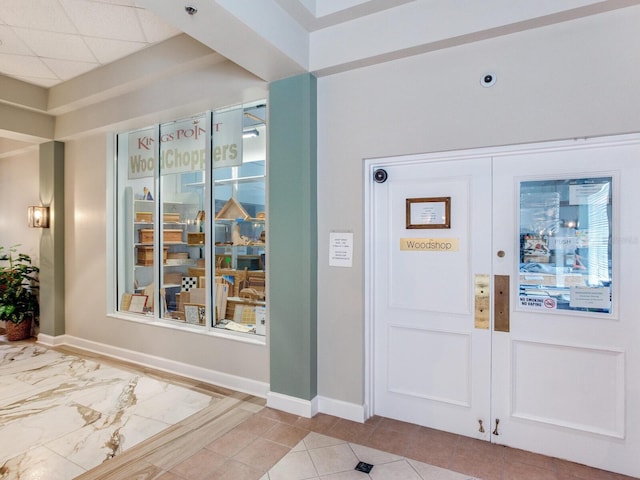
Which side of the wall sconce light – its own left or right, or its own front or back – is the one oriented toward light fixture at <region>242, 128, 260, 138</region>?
left

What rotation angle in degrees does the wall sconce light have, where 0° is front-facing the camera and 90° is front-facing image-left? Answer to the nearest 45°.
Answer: approximately 45°

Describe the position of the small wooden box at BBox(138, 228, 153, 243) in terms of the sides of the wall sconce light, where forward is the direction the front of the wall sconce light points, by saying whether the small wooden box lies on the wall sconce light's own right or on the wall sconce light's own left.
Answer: on the wall sconce light's own left

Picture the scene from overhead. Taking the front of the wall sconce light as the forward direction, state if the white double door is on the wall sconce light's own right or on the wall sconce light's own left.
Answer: on the wall sconce light's own left

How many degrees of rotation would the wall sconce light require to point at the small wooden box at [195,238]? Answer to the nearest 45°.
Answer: approximately 90° to its left

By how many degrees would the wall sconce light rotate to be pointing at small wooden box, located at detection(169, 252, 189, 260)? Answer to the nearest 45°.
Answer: approximately 90° to its left

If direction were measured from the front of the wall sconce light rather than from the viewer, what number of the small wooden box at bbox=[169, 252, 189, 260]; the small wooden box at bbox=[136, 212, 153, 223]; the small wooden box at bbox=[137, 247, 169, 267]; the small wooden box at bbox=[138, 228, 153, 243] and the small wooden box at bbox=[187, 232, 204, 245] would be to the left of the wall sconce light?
5

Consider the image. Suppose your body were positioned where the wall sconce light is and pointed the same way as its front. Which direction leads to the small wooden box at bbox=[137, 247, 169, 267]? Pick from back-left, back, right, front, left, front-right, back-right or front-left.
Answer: left
